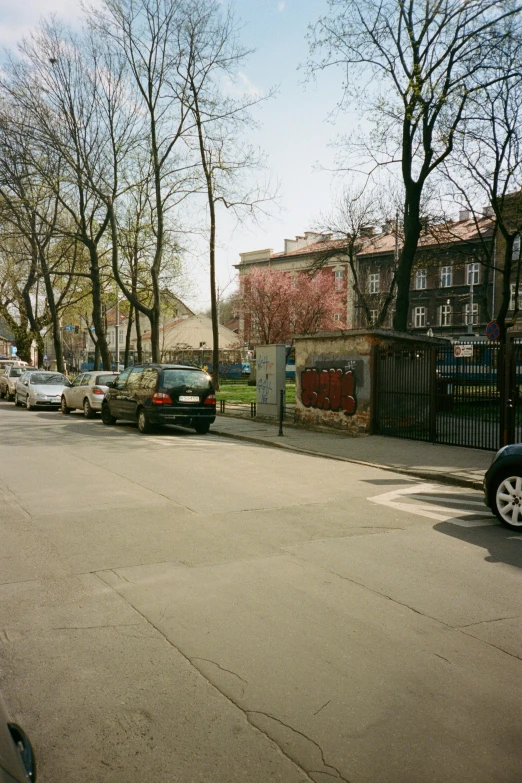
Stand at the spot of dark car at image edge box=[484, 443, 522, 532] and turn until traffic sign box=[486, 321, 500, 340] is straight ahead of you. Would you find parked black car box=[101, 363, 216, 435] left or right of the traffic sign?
left

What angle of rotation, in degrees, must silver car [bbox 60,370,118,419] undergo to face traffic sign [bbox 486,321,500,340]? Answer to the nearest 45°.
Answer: approximately 180°

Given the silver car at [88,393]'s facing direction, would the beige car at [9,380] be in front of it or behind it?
in front

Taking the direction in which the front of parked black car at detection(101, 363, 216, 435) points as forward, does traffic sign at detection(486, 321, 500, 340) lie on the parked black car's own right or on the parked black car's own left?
on the parked black car's own right

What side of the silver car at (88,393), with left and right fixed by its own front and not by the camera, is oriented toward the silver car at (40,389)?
front

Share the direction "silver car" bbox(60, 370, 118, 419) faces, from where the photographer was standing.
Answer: facing away from the viewer and to the left of the viewer

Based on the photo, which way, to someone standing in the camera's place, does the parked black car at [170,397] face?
facing away from the viewer and to the left of the viewer

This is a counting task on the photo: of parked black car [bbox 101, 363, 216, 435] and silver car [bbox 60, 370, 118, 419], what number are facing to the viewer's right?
0

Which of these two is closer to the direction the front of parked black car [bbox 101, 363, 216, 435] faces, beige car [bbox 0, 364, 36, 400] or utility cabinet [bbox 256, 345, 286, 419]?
the beige car

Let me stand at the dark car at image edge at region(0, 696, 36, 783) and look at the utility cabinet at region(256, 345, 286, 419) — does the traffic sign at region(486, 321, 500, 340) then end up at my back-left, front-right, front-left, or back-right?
front-right

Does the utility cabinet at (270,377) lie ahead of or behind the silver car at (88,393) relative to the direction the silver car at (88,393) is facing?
behind

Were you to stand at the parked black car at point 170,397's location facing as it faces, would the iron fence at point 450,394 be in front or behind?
behind

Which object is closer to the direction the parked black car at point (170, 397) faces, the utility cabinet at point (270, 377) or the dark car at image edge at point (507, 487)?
the utility cabinet

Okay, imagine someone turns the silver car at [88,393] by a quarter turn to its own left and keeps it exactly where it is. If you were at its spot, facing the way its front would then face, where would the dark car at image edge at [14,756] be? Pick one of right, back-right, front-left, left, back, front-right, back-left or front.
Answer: front-left

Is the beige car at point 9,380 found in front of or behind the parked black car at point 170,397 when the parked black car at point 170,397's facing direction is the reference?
in front
